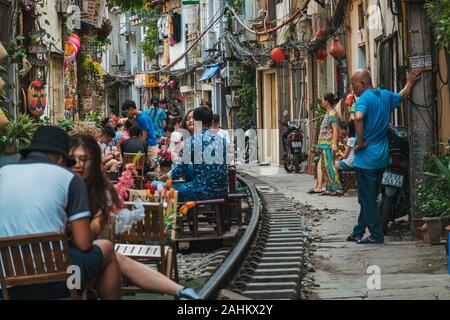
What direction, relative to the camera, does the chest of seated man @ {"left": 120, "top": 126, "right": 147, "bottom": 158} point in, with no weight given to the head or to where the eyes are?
away from the camera

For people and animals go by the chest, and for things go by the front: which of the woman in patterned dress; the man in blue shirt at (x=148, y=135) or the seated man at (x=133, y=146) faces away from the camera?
the seated man

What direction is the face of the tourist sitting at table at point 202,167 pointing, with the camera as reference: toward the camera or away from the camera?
away from the camera

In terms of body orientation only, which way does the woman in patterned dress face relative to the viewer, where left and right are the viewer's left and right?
facing to the left of the viewer

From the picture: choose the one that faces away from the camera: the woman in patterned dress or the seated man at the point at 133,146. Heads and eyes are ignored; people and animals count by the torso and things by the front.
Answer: the seated man
